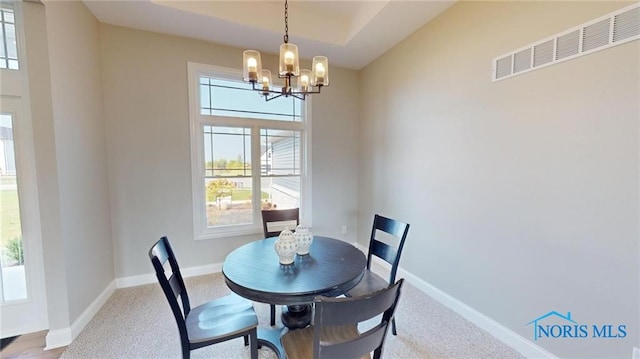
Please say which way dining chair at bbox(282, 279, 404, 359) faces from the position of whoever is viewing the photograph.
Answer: facing away from the viewer and to the left of the viewer

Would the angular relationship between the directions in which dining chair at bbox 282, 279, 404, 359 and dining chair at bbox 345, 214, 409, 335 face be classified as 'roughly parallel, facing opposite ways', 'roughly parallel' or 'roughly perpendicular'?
roughly perpendicular

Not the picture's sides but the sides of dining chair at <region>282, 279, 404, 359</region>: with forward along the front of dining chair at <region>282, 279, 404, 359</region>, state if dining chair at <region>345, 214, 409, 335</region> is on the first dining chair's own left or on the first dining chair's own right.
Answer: on the first dining chair's own right

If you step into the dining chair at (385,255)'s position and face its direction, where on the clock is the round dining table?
The round dining table is roughly at 12 o'clock from the dining chair.

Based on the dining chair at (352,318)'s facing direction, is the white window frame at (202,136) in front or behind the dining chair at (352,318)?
in front

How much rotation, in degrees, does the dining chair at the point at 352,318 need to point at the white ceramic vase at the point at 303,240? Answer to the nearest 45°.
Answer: approximately 45° to its right

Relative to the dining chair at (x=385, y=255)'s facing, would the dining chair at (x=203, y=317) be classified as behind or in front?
in front

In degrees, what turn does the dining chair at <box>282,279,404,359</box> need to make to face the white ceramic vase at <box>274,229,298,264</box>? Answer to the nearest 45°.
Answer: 0° — it already faces it

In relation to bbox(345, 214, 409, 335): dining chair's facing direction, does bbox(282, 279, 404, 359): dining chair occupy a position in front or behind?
in front

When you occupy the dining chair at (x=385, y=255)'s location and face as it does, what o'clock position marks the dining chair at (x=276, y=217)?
the dining chair at (x=276, y=217) is roughly at 2 o'clock from the dining chair at (x=385, y=255).

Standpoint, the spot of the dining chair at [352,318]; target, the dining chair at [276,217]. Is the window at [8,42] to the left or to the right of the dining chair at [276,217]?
left

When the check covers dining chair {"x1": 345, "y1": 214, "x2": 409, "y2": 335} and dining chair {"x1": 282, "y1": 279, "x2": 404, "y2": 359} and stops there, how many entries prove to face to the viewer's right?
0
